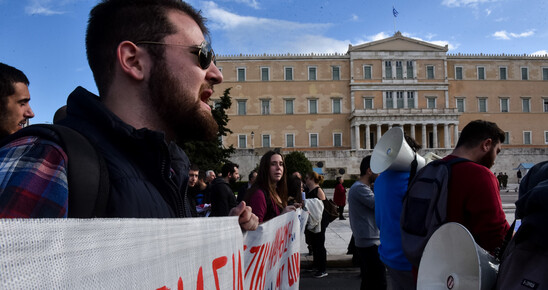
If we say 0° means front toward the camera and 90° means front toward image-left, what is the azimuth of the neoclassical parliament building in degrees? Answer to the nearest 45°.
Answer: approximately 0°
